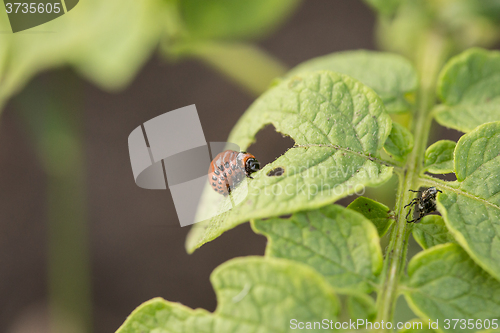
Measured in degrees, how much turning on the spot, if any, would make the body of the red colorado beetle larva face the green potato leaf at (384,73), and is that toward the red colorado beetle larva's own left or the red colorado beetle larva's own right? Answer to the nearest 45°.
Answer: approximately 45° to the red colorado beetle larva's own left

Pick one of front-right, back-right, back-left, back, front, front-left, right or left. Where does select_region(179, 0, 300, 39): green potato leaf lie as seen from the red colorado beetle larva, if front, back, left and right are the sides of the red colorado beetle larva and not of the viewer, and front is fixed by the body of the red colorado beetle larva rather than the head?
left

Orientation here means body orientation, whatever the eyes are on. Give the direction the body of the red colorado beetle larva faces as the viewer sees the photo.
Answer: to the viewer's right
